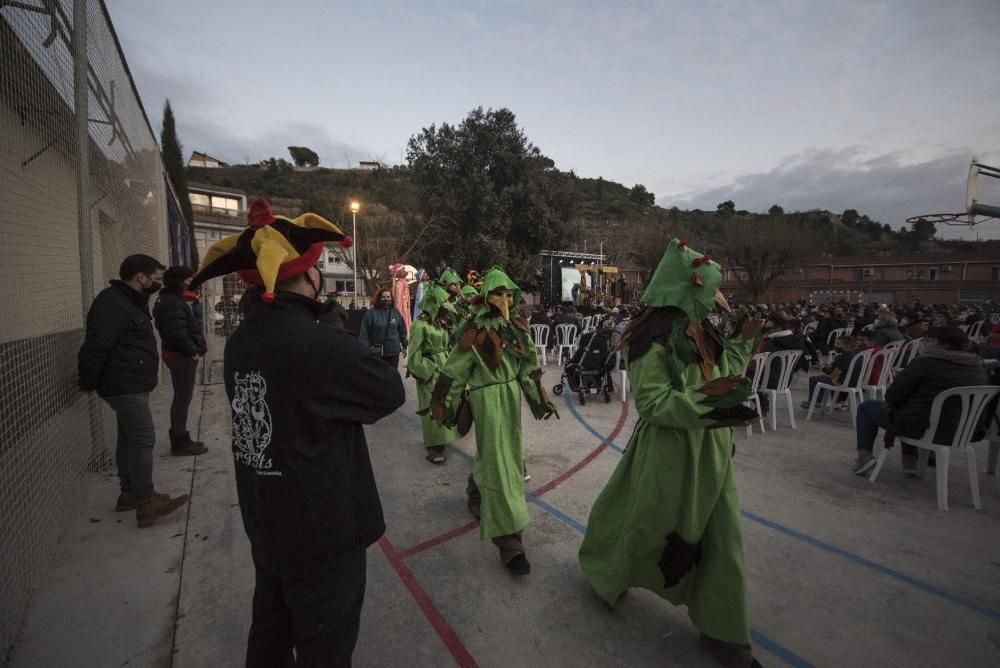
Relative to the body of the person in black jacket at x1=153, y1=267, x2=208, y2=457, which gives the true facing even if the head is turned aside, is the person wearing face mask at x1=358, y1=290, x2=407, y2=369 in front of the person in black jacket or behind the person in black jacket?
in front

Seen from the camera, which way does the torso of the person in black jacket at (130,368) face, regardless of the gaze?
to the viewer's right

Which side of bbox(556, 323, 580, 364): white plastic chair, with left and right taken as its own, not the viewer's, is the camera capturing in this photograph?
back

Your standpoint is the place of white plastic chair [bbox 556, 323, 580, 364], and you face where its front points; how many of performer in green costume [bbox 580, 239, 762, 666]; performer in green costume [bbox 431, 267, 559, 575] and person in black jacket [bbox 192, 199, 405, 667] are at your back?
3

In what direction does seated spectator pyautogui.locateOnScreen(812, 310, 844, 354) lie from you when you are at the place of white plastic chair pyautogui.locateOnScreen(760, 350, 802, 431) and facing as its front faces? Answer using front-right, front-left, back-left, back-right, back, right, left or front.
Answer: front-right

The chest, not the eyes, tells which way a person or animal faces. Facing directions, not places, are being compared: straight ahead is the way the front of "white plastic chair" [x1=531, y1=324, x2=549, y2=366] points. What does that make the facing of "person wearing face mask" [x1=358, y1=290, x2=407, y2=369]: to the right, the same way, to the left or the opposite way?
the opposite way

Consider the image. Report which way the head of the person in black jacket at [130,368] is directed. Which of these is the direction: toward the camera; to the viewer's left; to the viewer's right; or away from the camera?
to the viewer's right

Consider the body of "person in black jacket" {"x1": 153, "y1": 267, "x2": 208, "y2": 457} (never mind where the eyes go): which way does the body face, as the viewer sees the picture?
to the viewer's right

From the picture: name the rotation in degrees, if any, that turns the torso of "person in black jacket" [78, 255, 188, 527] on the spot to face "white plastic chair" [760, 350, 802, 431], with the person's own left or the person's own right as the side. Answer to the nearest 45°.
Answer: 0° — they already face it

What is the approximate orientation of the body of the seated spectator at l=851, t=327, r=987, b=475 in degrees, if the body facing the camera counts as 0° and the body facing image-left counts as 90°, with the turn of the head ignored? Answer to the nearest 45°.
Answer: approximately 135°

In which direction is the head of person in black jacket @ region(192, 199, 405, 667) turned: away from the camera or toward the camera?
away from the camera
